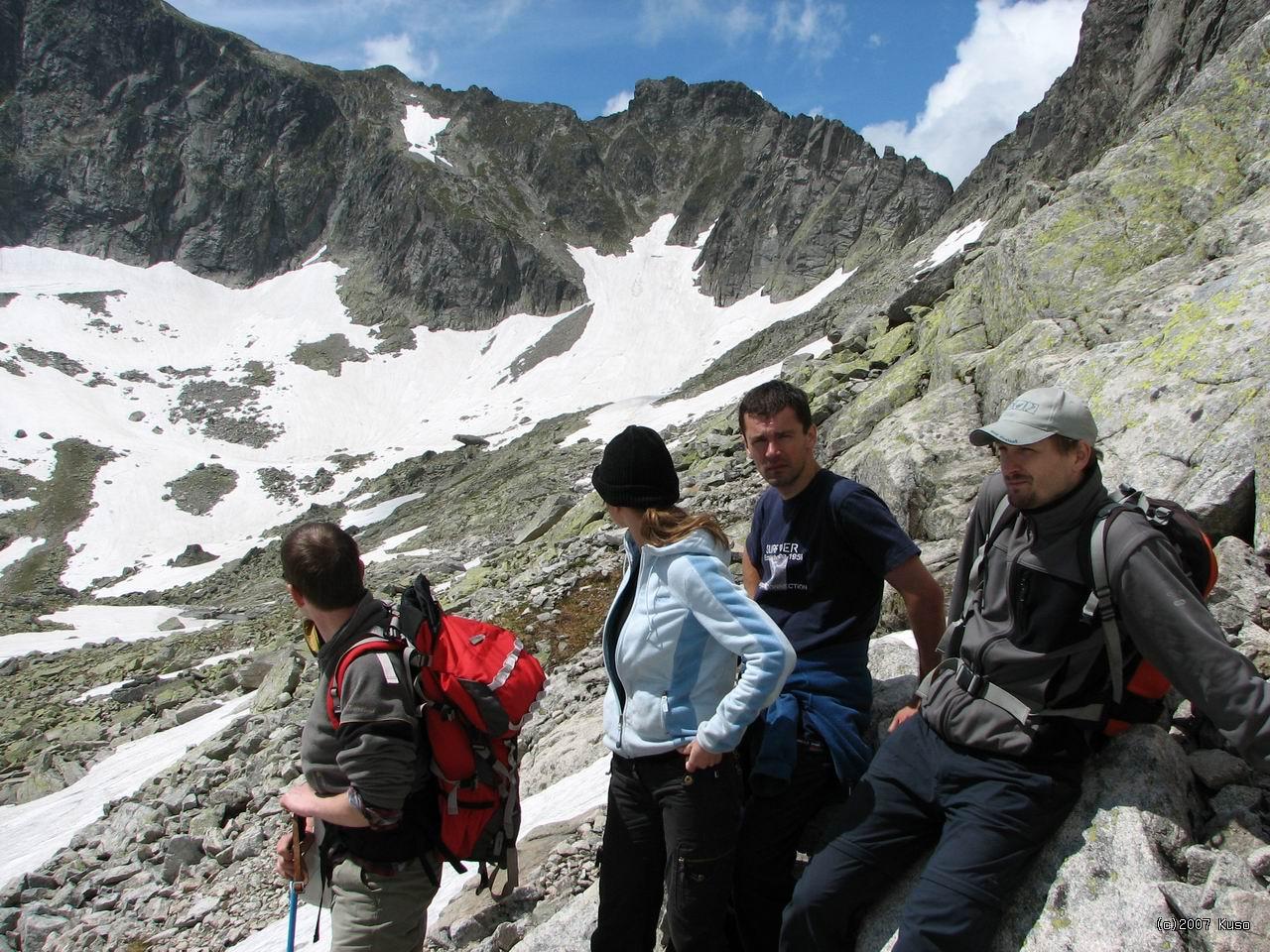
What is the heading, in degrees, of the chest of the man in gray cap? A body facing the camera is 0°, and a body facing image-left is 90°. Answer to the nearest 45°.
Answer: approximately 45°

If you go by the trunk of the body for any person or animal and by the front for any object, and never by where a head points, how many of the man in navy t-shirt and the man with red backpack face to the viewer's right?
0

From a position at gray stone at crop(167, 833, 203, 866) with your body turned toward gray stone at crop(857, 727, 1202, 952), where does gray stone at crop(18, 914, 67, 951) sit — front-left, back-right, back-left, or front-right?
front-right

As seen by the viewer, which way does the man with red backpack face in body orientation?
to the viewer's left

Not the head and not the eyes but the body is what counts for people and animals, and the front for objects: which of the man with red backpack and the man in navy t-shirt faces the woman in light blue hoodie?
the man in navy t-shirt

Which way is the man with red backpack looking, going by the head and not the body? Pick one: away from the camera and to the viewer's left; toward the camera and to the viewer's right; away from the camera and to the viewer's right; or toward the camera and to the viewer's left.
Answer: away from the camera and to the viewer's left

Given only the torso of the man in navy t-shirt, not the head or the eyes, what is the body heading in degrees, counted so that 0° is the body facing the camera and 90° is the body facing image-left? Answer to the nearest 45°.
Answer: approximately 45°
